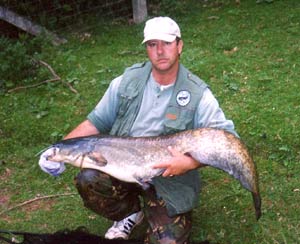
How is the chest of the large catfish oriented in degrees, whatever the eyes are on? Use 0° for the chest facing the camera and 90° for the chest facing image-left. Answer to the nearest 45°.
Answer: approximately 90°

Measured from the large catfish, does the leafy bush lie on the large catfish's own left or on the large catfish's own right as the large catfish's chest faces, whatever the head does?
on the large catfish's own right
